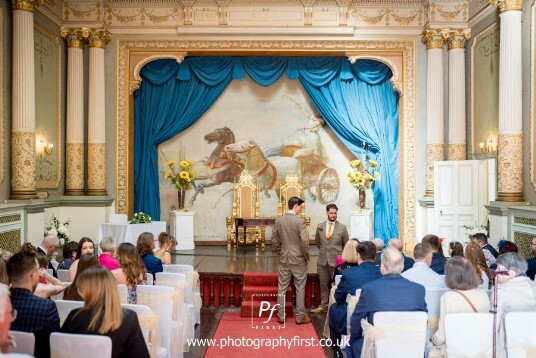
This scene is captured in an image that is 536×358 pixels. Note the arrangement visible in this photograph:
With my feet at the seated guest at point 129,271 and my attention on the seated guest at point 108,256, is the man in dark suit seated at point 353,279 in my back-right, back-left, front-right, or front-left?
back-right

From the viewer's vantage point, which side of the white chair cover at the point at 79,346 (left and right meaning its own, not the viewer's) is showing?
back

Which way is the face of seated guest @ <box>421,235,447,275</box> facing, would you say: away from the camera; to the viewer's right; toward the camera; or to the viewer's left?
away from the camera

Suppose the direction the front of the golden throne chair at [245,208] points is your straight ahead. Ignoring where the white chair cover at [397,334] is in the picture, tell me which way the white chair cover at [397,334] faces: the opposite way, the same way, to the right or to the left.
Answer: the opposite way

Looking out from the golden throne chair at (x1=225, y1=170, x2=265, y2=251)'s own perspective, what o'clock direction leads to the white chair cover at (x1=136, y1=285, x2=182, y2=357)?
The white chair cover is roughly at 12 o'clock from the golden throne chair.

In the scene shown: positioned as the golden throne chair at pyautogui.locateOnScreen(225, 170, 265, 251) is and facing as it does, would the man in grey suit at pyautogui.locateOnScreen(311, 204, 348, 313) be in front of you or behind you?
in front

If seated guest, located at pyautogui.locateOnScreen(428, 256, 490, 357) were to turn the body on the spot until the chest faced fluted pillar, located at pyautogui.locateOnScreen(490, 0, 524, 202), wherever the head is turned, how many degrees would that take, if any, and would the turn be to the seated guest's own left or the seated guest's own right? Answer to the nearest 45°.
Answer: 0° — they already face it

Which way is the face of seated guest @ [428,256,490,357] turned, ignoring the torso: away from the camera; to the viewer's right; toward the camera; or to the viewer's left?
away from the camera

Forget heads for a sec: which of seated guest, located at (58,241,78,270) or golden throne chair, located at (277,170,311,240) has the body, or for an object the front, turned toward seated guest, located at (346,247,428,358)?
the golden throne chair
